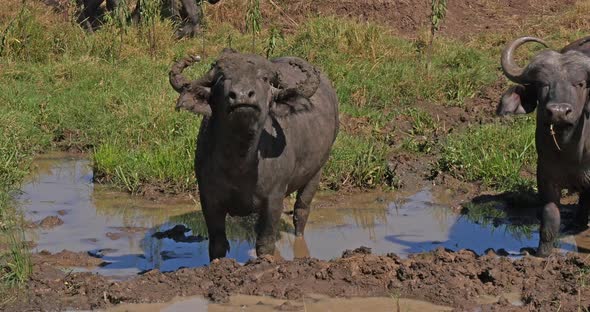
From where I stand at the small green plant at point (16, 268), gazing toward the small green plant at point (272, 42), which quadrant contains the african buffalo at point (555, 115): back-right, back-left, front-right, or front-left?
front-right

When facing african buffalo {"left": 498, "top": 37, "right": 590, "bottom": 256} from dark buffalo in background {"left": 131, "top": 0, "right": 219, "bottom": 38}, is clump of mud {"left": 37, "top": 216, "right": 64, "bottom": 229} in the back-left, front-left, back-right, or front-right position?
front-right

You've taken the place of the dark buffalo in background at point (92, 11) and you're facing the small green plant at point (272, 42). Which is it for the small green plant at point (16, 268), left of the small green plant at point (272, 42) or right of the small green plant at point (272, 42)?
right

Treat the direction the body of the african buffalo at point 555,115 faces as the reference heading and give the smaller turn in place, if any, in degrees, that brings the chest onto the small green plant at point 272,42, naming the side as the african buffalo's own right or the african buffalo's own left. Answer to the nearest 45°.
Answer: approximately 135° to the african buffalo's own right

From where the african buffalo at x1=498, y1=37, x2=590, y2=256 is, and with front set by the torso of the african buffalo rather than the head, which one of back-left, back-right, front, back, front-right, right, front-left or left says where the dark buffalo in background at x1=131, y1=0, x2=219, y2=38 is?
back-right

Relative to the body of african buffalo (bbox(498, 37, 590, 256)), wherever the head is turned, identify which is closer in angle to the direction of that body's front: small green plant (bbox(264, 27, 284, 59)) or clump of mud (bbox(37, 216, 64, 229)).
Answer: the clump of mud

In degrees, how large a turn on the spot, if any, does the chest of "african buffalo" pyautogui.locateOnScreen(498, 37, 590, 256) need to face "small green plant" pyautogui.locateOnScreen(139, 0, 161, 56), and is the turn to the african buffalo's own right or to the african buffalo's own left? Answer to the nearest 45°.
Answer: approximately 135° to the african buffalo's own right

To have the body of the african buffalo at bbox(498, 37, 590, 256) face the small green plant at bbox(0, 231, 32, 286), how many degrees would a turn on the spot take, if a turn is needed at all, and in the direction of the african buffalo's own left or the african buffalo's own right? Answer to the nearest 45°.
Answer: approximately 45° to the african buffalo's own right

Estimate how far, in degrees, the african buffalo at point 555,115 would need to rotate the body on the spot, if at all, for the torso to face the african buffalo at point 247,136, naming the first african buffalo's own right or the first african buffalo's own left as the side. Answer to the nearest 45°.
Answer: approximately 45° to the first african buffalo's own right

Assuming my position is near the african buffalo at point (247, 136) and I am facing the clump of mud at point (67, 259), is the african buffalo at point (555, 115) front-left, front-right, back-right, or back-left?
back-left

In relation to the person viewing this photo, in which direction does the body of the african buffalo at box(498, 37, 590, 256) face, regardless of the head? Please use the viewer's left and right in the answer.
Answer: facing the viewer

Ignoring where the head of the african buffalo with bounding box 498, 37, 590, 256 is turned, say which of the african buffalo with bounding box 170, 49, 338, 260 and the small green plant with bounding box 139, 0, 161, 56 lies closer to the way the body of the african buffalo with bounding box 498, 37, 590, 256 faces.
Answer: the african buffalo

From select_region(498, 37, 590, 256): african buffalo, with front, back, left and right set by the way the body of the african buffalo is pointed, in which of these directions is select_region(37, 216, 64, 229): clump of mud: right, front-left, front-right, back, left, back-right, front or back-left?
right

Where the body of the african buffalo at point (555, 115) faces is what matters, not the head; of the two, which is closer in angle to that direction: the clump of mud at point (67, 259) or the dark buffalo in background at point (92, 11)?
the clump of mud
